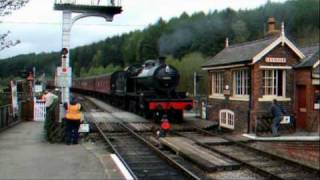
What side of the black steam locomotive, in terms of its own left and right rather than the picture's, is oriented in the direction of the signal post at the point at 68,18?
right

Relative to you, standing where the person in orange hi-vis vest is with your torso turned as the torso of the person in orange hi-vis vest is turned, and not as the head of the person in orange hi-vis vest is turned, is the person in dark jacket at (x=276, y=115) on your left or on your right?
on your right

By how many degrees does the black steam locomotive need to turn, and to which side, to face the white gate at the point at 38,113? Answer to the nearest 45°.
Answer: approximately 135° to its right

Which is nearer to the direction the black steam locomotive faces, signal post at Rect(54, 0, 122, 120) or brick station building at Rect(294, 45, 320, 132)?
the brick station building

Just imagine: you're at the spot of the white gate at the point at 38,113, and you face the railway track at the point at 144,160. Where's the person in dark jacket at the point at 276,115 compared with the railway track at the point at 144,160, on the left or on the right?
left

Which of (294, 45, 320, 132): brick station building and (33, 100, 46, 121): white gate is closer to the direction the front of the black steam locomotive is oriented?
the brick station building

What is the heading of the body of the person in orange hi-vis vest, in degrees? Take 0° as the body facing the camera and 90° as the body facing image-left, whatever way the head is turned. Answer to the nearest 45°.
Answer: approximately 180°

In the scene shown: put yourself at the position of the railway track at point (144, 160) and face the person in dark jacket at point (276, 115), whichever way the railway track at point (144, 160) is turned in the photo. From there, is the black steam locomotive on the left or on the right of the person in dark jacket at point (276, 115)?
left

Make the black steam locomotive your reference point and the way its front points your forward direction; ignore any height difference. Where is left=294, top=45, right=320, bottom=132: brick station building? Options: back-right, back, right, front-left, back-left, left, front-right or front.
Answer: front

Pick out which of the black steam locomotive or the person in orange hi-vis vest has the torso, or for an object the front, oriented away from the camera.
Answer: the person in orange hi-vis vest

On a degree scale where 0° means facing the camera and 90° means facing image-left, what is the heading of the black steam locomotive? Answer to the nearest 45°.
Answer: approximately 315°
